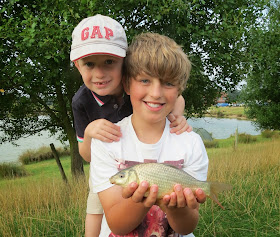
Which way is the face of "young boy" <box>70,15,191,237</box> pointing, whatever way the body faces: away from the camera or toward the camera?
toward the camera

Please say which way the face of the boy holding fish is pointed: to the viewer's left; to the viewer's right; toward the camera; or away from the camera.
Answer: toward the camera

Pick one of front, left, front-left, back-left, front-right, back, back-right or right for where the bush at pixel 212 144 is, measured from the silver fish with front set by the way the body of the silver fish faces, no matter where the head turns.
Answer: right

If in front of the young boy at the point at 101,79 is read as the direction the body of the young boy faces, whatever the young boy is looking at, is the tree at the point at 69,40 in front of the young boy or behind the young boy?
behind

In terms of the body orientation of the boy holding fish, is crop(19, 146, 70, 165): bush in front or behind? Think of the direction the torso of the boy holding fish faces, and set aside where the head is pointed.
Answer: behind

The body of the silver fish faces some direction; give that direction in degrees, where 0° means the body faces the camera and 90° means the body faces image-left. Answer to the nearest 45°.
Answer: approximately 90°

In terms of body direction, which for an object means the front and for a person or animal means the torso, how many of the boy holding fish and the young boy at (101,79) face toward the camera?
2

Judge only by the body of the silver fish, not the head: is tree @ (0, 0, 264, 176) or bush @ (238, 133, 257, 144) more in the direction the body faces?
the tree

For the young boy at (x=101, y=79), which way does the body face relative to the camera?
toward the camera

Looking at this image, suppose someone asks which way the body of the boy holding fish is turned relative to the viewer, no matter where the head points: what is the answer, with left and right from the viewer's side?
facing the viewer

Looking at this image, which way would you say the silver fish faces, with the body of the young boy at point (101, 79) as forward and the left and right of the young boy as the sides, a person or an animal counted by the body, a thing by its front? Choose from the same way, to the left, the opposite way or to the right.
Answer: to the right

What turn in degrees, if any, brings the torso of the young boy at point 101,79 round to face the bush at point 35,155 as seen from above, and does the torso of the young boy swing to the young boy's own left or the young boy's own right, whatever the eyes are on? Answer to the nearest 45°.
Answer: approximately 180°

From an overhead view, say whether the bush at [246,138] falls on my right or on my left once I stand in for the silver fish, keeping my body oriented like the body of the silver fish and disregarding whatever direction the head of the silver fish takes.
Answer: on my right

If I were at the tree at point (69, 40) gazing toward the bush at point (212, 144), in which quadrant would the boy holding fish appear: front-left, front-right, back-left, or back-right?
back-right

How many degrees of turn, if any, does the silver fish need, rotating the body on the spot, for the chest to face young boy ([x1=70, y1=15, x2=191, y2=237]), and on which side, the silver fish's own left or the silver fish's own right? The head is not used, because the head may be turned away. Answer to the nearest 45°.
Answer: approximately 45° to the silver fish's own right
